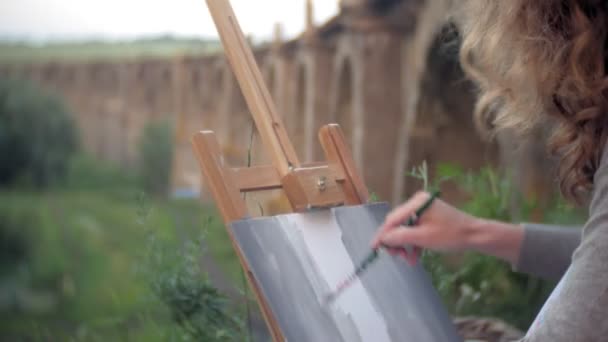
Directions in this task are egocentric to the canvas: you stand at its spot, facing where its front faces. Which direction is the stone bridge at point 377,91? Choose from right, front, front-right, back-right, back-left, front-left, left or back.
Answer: back-left

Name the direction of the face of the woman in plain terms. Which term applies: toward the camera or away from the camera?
away from the camera

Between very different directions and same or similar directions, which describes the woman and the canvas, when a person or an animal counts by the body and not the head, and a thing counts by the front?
very different directions

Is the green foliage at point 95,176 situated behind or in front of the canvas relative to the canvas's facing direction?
behind

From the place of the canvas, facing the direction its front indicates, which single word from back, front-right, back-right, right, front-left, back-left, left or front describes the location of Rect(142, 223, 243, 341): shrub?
back

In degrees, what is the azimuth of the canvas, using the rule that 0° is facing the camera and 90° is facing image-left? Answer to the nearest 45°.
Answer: approximately 315°

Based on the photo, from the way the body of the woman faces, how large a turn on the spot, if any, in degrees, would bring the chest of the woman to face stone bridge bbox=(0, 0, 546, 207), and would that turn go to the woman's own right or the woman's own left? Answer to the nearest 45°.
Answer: approximately 45° to the woman's own right

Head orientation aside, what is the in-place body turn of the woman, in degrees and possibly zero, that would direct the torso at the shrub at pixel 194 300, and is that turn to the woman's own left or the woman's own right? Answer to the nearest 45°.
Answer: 0° — they already face it

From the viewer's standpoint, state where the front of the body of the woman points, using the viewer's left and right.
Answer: facing away from the viewer and to the left of the viewer
